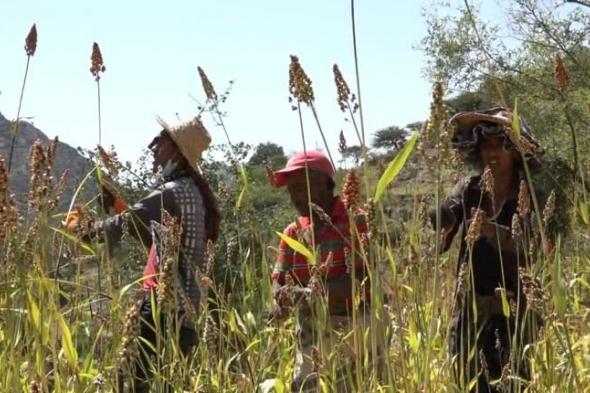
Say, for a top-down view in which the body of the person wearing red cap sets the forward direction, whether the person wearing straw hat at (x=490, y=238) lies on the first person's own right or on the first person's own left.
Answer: on the first person's own left

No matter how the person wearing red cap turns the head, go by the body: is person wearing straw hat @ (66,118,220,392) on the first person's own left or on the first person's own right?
on the first person's own right

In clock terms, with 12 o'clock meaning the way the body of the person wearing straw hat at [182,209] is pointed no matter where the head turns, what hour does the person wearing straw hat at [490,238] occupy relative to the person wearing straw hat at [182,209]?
the person wearing straw hat at [490,238] is roughly at 7 o'clock from the person wearing straw hat at [182,209].

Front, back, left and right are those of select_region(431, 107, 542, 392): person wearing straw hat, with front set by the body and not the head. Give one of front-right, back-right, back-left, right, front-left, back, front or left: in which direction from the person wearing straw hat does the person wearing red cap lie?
right

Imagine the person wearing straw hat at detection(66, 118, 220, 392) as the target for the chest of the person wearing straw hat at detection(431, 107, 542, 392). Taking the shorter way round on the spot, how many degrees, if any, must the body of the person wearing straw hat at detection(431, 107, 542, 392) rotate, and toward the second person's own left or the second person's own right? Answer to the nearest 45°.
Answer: approximately 90° to the second person's own right

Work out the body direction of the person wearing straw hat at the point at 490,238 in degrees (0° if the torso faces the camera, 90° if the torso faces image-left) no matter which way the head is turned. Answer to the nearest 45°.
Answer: approximately 0°

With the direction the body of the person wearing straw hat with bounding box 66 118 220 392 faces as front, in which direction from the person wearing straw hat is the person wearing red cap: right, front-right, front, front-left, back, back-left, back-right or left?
back-left

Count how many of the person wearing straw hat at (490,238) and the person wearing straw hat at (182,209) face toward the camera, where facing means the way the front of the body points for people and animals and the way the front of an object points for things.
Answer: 1

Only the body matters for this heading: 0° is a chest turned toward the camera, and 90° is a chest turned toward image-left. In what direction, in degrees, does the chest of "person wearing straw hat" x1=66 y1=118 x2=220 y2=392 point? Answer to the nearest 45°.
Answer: approximately 90°
